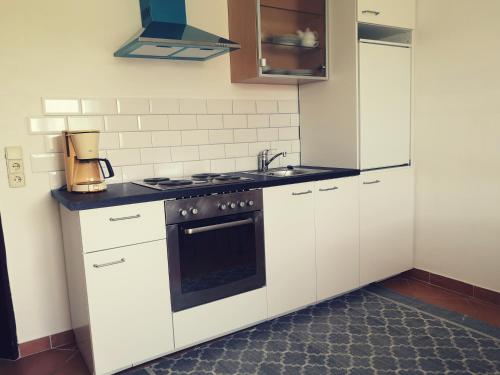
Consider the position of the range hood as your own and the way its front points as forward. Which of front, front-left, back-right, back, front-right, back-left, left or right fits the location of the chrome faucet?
left

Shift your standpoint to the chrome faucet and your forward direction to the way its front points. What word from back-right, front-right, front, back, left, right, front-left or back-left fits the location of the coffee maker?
back-right

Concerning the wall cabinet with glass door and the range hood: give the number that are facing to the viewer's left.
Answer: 0

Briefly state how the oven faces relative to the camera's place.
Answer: facing the viewer and to the right of the viewer

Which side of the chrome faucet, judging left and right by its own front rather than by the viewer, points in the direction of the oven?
right

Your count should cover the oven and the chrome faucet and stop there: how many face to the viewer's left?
0

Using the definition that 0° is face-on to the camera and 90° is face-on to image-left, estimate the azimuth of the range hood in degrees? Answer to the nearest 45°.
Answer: approximately 315°

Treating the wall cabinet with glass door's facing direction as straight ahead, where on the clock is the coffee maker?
The coffee maker is roughly at 3 o'clock from the wall cabinet with glass door.

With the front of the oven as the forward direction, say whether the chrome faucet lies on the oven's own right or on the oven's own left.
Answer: on the oven's own left

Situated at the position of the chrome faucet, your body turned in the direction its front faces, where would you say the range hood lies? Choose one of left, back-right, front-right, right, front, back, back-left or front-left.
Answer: back-right
